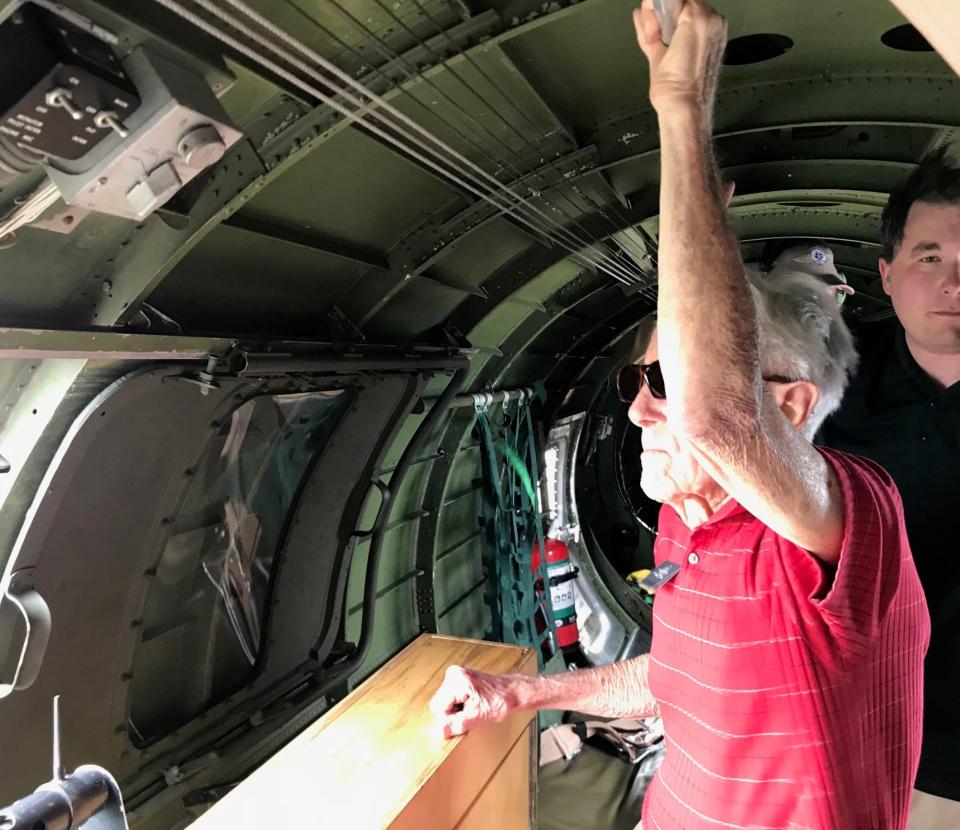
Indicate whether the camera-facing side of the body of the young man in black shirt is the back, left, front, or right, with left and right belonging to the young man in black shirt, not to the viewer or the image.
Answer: front

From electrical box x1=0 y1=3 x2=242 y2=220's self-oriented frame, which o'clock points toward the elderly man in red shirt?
The elderly man in red shirt is roughly at 11 o'clock from the electrical box.

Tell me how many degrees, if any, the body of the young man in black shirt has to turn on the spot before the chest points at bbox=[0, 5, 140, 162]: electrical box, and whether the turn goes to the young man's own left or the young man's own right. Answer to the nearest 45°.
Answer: approximately 45° to the young man's own right

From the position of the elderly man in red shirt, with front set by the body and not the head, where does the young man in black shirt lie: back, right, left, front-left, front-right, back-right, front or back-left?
back

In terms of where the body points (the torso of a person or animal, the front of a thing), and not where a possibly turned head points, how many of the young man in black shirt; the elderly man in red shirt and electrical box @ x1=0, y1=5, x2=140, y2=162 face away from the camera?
0

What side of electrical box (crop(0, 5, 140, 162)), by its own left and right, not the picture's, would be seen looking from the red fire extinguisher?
left

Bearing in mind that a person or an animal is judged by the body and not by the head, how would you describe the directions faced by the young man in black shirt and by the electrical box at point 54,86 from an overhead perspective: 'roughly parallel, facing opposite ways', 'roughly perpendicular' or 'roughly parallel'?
roughly perpendicular

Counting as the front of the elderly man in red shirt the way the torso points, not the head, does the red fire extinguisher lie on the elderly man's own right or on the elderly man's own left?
on the elderly man's own right

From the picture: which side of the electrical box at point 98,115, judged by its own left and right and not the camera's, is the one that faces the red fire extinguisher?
left

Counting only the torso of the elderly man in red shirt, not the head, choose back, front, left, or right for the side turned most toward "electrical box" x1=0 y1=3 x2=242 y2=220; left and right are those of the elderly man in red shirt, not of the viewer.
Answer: front

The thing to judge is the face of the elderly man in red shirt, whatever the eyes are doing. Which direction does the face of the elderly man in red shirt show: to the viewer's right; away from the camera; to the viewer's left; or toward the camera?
to the viewer's left

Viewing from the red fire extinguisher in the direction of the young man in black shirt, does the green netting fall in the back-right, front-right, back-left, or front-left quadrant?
front-right

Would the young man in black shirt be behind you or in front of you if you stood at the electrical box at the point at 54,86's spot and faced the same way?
in front

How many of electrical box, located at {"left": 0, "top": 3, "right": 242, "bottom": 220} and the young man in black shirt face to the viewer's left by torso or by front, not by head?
0

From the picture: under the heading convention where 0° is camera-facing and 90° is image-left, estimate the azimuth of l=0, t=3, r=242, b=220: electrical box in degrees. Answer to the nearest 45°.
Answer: approximately 315°

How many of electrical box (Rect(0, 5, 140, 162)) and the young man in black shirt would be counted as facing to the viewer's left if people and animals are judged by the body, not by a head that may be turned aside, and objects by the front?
0

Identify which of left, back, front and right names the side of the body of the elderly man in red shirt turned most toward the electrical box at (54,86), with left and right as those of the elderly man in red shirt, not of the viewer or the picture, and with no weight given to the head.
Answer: front

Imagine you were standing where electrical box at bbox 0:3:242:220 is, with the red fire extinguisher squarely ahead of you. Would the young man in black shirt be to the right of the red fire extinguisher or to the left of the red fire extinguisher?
right
